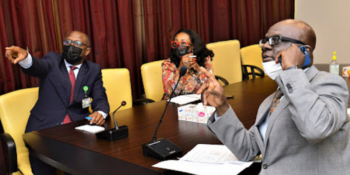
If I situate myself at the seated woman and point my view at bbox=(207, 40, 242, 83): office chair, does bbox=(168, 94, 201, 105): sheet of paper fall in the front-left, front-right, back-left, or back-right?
back-right

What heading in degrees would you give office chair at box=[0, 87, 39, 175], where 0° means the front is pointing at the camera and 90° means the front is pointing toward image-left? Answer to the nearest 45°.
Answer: approximately 315°

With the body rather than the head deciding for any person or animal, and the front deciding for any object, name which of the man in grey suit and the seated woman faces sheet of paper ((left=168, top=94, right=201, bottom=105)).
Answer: the seated woman
